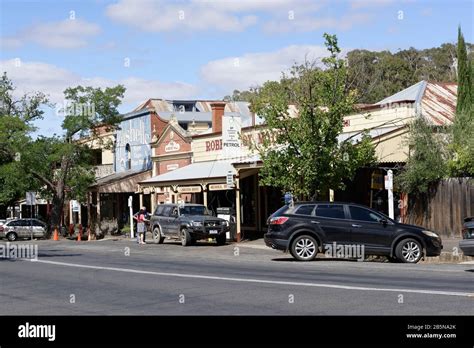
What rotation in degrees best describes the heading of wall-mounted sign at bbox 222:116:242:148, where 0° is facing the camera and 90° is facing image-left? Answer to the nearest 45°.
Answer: approximately 0°

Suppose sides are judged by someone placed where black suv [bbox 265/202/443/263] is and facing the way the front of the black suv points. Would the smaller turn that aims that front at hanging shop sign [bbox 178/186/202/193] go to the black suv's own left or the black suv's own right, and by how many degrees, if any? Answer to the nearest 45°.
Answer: approximately 135° to the black suv's own left

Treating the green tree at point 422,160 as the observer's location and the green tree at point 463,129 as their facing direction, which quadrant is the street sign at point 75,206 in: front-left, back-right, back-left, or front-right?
back-left

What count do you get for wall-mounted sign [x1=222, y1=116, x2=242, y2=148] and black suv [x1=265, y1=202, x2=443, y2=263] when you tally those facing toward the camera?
1

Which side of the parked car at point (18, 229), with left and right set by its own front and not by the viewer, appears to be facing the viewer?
right

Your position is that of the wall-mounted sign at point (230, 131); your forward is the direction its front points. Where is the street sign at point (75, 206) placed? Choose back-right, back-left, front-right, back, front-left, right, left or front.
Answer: back-right

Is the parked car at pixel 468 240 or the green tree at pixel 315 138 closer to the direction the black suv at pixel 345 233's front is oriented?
the parked car

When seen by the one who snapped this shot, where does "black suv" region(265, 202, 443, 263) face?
facing to the right of the viewer
